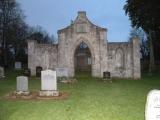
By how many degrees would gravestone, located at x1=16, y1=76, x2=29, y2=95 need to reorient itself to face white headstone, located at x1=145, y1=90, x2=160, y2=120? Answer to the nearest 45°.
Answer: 0° — it already faces it

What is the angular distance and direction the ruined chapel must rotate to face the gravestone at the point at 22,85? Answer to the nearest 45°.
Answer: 0° — it already faces it

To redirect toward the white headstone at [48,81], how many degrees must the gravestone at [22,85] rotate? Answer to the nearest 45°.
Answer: approximately 90° to its left

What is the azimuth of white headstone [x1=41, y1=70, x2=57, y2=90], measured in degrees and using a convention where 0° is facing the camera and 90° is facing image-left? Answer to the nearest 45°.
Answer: approximately 0°

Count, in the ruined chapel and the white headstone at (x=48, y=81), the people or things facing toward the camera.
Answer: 2

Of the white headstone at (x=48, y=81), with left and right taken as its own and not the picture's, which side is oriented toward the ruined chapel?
back

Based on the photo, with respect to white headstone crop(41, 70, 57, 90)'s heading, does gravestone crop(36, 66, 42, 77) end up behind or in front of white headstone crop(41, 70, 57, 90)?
behind

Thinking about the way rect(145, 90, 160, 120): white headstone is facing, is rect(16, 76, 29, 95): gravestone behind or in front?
behind

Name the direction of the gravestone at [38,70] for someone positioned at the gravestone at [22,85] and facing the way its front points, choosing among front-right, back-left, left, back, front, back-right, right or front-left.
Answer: back

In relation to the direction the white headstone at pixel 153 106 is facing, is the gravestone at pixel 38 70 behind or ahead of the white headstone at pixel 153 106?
behind

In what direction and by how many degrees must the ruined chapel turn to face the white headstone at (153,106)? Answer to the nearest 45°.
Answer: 0° — it already faces it

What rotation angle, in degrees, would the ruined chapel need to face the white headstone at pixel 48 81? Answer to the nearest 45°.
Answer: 0° — it already faces it
